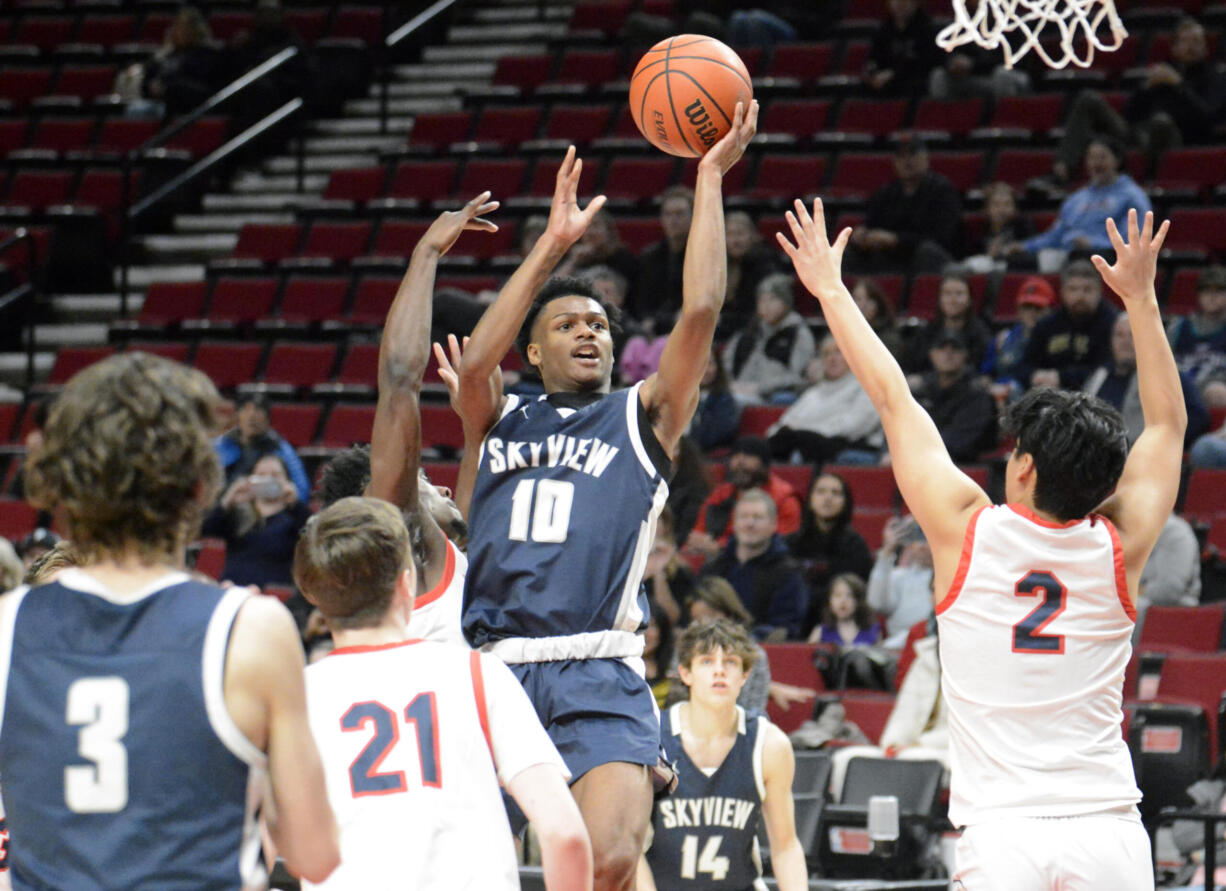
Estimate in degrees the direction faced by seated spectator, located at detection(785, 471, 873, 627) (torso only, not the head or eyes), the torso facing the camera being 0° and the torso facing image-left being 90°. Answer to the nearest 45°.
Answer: approximately 0°

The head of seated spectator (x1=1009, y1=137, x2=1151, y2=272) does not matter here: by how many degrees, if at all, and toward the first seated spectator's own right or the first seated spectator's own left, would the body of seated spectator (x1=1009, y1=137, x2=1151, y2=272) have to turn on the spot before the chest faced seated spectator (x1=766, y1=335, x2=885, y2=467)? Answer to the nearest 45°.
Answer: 0° — they already face them

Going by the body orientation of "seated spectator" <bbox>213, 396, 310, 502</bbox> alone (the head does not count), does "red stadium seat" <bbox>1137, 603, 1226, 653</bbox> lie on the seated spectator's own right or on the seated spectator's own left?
on the seated spectator's own left

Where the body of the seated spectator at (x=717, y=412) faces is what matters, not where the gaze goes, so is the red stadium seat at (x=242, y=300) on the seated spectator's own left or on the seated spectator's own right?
on the seated spectator's own right

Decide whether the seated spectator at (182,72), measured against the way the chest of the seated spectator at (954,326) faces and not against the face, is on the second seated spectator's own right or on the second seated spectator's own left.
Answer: on the second seated spectator's own right

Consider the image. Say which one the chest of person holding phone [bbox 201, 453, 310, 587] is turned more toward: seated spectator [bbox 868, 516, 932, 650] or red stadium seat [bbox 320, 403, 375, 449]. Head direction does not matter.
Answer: the seated spectator

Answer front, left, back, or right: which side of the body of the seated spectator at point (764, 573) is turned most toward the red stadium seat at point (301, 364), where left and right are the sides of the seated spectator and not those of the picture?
right

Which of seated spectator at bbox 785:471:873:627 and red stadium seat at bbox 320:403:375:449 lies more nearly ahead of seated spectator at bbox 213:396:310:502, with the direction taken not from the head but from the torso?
the seated spectator

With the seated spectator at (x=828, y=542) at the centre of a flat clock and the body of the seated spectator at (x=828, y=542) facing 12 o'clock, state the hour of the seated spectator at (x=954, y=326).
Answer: the seated spectator at (x=954, y=326) is roughly at 7 o'clock from the seated spectator at (x=828, y=542).

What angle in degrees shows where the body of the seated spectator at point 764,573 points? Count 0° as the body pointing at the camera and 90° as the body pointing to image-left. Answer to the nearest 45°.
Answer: approximately 45°
